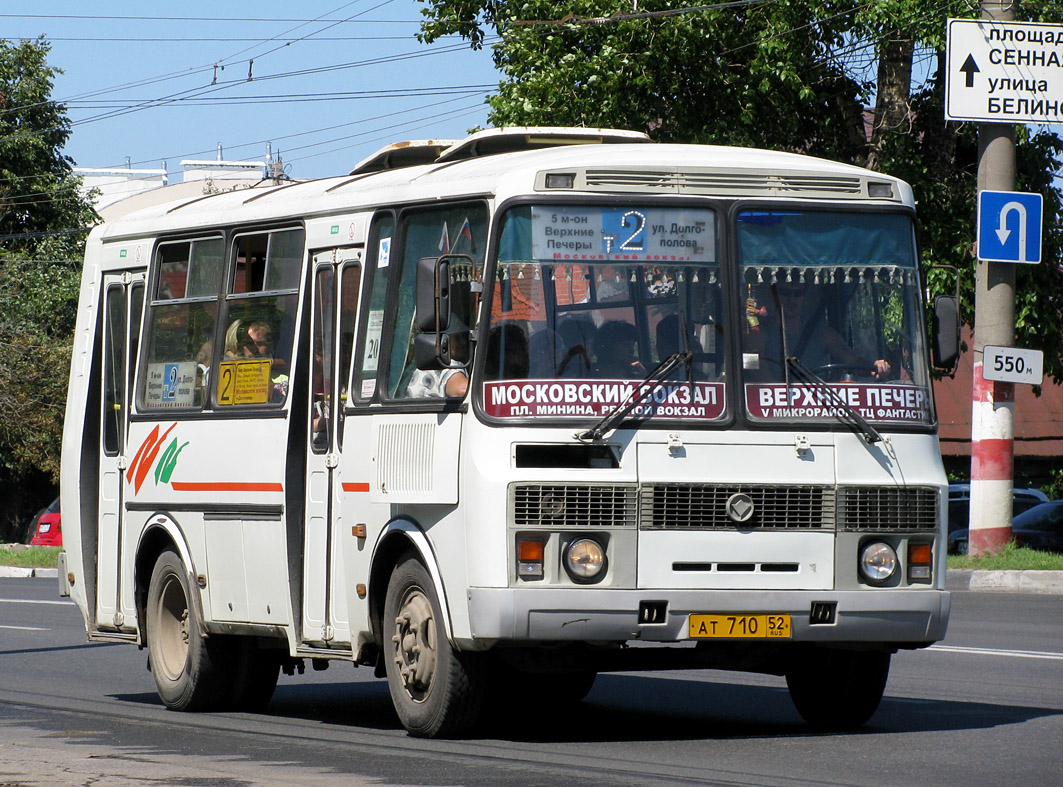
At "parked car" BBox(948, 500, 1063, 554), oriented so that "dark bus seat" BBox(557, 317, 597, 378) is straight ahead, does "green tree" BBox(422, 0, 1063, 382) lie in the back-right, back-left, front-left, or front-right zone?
front-right

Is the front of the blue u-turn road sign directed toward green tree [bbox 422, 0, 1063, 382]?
no

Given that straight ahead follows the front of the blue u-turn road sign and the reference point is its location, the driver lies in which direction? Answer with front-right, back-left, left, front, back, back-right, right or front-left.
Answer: front

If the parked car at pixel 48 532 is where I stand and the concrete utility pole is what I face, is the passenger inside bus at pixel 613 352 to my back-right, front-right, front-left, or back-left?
front-right

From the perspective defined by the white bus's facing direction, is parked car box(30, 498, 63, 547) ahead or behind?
behind

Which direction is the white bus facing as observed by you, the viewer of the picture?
facing the viewer and to the right of the viewer

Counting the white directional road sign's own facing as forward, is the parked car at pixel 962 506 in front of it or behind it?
behind

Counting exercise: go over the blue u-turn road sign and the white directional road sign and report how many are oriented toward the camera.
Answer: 2

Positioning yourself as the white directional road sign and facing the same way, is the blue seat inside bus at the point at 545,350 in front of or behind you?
in front

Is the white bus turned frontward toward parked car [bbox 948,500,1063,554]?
no

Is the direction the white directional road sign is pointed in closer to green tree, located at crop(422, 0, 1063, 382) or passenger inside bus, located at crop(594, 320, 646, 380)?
the passenger inside bus

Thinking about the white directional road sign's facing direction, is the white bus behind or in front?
in front

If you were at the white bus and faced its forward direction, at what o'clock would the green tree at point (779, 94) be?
The green tree is roughly at 8 o'clock from the white bus.

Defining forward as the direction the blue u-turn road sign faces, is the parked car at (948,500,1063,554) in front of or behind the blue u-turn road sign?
behind

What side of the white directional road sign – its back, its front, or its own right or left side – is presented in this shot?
front

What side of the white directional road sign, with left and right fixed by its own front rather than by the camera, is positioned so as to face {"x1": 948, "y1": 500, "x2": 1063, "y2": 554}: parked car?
back

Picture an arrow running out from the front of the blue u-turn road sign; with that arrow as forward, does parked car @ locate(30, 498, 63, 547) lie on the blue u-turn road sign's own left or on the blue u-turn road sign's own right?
on the blue u-turn road sign's own right
